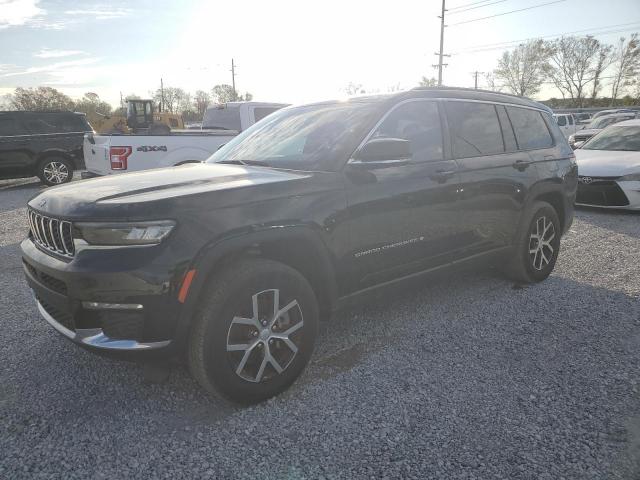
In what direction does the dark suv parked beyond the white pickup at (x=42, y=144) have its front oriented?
to the viewer's left

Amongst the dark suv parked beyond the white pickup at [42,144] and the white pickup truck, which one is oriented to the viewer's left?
the dark suv parked beyond the white pickup

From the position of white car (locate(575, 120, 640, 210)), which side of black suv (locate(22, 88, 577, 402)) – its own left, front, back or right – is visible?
back

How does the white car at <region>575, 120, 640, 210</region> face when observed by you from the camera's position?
facing the viewer and to the left of the viewer

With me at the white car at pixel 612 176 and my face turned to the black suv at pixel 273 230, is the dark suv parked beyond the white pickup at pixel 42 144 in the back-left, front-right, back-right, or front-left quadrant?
front-right

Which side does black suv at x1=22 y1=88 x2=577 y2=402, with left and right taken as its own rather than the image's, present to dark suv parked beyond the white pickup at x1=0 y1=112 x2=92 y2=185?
right

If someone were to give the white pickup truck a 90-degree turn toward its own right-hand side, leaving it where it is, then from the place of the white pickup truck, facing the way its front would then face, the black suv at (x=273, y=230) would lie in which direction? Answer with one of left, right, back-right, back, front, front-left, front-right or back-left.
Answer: front-right

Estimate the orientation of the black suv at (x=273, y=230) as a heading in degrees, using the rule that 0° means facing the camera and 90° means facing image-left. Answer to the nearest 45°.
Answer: approximately 45°

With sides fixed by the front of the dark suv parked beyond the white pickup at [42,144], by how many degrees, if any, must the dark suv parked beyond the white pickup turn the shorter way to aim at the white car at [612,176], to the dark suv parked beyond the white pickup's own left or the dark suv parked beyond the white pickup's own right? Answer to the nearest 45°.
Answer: approximately 135° to the dark suv parked beyond the white pickup's own left

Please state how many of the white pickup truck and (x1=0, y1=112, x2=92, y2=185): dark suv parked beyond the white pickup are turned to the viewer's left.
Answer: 1

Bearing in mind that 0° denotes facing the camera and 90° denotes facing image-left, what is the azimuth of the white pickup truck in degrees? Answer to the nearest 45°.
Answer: approximately 225°

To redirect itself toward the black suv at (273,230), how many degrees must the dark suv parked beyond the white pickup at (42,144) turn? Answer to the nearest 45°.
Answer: approximately 90° to its left
